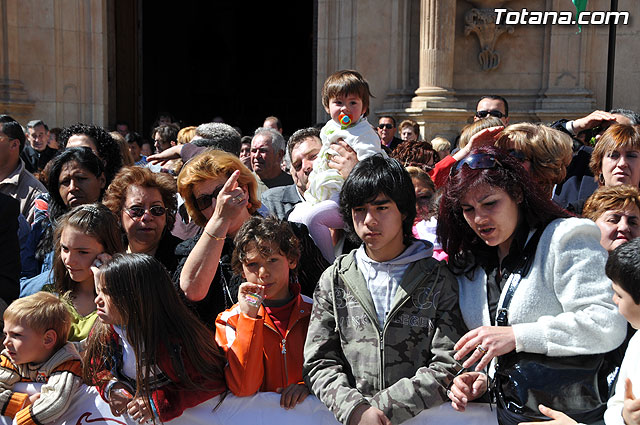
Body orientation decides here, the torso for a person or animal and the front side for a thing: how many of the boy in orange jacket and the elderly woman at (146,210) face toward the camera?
2

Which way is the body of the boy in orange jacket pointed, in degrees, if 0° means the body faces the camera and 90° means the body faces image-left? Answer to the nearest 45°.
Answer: approximately 0°
